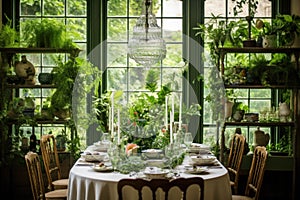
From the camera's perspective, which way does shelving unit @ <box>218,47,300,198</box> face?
toward the camera

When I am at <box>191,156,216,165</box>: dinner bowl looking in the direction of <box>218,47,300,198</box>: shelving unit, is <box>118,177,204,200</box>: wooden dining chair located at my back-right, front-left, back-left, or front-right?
back-right

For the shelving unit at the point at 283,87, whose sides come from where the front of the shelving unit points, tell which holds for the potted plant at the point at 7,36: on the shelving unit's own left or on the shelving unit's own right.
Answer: on the shelving unit's own right

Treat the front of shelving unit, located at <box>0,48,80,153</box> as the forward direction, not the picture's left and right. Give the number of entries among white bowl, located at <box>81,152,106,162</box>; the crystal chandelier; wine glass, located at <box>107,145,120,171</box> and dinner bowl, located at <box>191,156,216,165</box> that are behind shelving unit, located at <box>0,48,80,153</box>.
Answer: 0

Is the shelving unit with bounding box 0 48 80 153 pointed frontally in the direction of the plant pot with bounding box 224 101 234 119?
no

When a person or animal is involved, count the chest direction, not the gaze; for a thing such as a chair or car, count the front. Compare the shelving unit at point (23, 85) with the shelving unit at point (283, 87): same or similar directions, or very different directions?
same or similar directions

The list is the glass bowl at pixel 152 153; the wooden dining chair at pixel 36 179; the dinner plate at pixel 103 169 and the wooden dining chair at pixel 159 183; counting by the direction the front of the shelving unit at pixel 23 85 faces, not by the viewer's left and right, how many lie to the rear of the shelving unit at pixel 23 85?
0

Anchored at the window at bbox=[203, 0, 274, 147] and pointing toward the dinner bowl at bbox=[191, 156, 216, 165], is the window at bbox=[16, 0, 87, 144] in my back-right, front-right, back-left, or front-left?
front-right

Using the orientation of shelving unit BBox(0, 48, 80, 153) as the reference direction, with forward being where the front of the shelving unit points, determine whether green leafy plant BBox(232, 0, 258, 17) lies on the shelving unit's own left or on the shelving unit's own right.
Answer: on the shelving unit's own left

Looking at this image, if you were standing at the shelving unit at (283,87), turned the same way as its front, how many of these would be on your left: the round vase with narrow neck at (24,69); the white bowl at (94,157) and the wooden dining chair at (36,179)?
0

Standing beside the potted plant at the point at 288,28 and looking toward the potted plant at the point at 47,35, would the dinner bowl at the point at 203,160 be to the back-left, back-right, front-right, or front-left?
front-left

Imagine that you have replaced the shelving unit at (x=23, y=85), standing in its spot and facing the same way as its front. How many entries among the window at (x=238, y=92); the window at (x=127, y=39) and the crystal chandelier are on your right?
0

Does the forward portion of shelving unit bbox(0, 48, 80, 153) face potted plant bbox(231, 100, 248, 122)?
no

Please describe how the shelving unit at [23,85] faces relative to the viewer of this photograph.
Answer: facing the viewer
